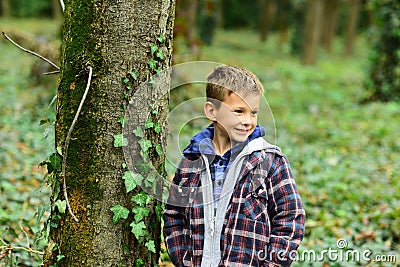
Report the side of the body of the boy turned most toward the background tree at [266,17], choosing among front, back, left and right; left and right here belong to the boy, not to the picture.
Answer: back

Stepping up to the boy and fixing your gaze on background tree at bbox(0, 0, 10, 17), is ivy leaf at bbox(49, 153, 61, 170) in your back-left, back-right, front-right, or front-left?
front-left

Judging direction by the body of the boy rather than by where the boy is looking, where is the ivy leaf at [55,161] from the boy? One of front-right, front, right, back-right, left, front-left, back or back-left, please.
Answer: right

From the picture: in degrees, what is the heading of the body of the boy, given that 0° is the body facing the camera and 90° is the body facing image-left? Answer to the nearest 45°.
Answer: approximately 0°

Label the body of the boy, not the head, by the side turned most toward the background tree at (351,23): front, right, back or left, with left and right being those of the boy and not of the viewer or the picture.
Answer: back

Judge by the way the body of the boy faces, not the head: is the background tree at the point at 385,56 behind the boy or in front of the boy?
behind

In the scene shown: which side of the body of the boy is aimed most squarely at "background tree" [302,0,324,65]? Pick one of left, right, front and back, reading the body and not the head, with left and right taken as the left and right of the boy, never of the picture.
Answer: back

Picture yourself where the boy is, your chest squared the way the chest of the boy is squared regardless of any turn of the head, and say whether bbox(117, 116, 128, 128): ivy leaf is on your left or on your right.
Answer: on your right

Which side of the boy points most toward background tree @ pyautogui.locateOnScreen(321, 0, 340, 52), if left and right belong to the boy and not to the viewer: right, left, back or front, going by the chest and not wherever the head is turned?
back

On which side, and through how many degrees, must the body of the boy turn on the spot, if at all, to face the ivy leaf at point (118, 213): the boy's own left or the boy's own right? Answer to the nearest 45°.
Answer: approximately 90° to the boy's own right
